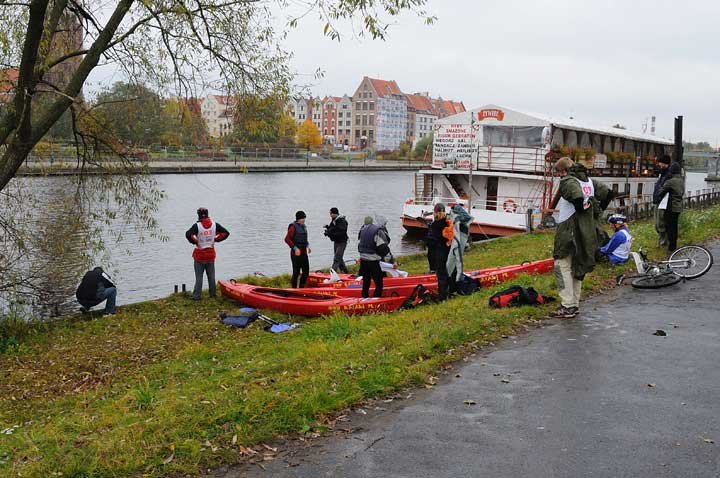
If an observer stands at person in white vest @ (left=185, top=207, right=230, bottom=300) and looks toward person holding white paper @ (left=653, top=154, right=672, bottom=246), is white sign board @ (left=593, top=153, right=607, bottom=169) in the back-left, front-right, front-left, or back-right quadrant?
front-left

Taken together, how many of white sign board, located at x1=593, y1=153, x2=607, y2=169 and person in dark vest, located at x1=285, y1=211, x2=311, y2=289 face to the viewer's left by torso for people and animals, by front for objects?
0

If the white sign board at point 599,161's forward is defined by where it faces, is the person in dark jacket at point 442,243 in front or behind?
in front

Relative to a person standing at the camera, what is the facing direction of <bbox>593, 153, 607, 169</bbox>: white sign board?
facing the viewer

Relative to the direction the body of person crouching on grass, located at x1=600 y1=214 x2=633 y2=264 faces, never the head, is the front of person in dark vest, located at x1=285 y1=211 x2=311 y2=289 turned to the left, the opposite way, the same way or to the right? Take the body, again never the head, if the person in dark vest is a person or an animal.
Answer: the opposite way

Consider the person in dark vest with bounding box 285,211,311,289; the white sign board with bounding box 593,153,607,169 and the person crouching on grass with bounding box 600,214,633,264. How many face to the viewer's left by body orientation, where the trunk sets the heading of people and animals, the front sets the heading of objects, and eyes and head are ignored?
1

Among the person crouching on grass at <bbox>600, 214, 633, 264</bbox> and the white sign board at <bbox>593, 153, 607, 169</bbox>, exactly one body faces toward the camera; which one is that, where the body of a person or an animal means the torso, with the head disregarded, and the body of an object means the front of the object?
the white sign board

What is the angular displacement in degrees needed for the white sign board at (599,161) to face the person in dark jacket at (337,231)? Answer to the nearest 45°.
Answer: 0° — it already faces them

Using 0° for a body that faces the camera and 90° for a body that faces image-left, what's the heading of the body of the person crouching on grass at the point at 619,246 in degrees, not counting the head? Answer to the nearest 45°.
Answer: approximately 90°

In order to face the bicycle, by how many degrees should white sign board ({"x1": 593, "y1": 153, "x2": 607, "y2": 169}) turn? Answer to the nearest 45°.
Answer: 0° — it already faces it
